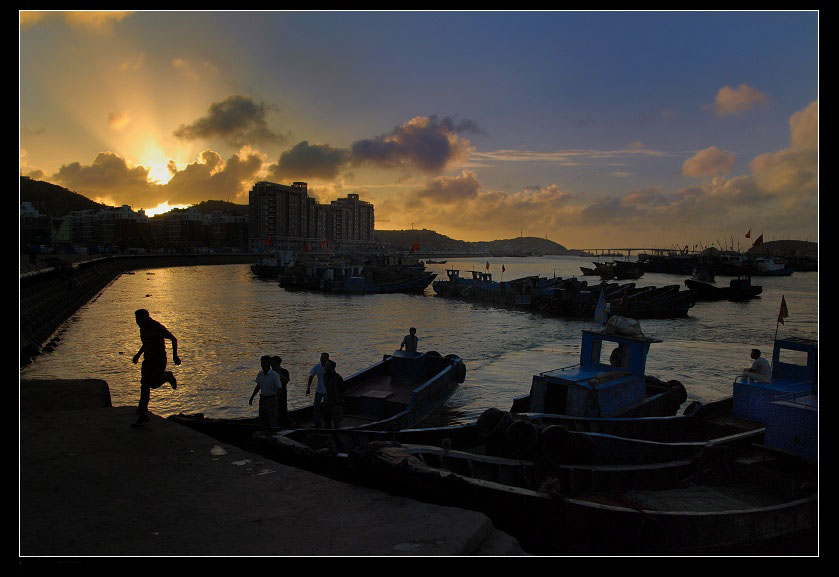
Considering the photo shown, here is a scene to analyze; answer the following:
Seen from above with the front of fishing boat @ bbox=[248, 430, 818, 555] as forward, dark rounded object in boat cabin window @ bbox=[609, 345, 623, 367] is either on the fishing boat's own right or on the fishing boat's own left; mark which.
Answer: on the fishing boat's own right

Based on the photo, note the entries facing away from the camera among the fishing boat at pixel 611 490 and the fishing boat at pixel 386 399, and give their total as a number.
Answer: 0

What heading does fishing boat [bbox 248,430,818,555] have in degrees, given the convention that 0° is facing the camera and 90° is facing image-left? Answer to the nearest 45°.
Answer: approximately 90°

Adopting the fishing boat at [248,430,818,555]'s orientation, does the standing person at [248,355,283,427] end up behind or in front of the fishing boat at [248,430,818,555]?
in front

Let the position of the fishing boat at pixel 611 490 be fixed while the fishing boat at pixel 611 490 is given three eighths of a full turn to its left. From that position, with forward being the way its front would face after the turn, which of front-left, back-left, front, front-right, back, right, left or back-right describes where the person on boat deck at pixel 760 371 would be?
left

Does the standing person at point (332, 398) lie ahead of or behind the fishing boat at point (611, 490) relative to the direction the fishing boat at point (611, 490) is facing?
ahead
